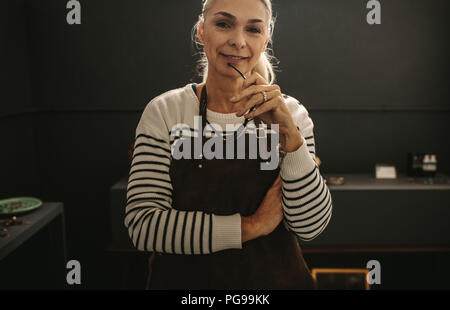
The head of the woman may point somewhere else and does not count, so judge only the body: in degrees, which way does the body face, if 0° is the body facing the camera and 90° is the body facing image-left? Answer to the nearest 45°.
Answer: approximately 0°

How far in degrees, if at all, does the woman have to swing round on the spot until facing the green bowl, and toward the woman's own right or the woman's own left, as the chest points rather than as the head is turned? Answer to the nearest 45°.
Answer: approximately 135° to the woman's own right
